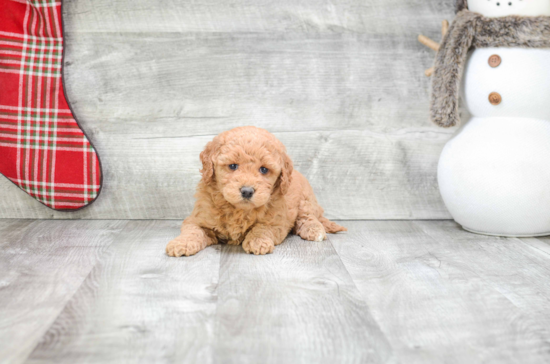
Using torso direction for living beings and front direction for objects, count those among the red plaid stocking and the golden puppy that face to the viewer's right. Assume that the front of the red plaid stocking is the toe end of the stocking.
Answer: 1

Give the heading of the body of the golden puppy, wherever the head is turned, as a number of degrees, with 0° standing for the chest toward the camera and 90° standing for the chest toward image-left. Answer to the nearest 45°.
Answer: approximately 45°

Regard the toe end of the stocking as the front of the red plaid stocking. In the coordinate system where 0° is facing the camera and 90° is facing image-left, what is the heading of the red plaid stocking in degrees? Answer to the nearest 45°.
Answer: approximately 270°

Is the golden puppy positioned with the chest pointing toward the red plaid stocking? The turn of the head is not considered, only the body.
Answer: no
